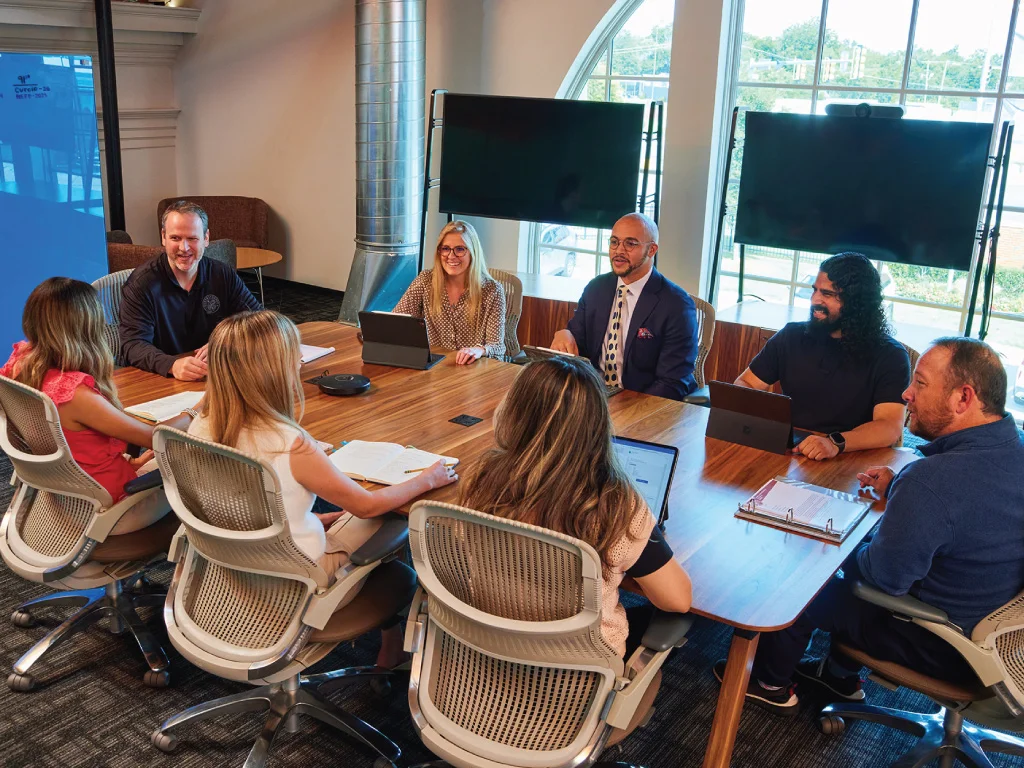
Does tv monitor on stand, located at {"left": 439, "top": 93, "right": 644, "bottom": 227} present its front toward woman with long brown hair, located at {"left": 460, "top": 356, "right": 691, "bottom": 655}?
yes

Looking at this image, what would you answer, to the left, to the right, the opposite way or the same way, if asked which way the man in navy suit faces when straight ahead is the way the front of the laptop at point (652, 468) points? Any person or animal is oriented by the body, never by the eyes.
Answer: the same way

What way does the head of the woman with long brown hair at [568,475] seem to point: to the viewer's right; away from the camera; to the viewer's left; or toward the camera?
away from the camera

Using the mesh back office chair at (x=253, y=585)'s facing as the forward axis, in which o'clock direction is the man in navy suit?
The man in navy suit is roughly at 12 o'clock from the mesh back office chair.

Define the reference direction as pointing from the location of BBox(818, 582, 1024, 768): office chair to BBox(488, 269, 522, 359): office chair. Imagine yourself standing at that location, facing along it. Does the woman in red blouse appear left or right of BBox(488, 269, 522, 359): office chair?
left

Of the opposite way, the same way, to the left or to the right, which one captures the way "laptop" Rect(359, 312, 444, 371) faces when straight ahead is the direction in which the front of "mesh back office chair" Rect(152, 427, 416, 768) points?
the same way

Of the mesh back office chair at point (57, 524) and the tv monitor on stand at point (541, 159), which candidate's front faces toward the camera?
the tv monitor on stand

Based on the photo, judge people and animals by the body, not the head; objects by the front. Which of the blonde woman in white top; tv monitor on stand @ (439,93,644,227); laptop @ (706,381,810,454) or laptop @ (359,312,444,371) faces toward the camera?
the tv monitor on stand

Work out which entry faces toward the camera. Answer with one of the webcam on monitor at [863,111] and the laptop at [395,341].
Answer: the webcam on monitor

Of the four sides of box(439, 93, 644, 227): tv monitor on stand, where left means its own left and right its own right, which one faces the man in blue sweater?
front

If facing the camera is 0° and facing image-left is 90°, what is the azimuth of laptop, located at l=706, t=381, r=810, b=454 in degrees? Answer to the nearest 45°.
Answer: approximately 225°

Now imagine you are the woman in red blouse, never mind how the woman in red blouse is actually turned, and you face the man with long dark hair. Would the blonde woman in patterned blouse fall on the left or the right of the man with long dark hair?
left

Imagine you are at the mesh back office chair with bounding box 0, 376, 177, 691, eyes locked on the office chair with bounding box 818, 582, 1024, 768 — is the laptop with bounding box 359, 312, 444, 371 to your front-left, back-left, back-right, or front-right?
front-left

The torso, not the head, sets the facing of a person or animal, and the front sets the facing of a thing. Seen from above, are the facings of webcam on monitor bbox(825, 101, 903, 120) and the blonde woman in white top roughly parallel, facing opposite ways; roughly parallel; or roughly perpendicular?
roughly parallel, facing opposite ways

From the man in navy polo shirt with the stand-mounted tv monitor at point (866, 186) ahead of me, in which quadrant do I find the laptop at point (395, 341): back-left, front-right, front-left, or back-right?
front-right

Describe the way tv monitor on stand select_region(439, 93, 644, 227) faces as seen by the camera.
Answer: facing the viewer

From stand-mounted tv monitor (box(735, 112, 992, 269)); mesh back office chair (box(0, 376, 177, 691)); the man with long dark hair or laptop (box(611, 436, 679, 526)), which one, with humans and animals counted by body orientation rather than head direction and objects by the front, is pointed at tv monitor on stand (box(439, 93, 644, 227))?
the mesh back office chair

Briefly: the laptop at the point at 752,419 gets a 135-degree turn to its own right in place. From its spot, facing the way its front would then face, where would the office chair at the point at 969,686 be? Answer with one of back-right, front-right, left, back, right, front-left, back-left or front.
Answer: front-left

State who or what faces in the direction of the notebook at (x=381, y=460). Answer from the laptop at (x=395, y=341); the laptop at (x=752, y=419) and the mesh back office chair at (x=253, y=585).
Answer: the mesh back office chair

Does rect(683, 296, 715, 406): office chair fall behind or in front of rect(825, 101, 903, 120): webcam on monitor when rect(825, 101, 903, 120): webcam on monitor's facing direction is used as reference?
in front
